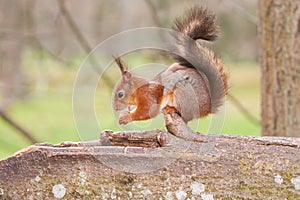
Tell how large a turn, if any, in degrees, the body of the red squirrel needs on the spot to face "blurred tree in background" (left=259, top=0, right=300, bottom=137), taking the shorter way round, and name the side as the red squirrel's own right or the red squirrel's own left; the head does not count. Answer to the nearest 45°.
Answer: approximately 135° to the red squirrel's own right

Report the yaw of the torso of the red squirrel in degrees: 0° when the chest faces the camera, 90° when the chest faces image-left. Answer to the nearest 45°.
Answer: approximately 90°
